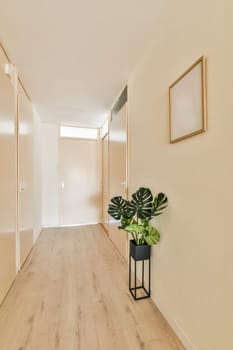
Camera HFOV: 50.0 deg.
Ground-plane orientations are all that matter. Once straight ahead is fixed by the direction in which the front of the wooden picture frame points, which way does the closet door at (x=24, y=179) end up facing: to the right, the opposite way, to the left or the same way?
the opposite way

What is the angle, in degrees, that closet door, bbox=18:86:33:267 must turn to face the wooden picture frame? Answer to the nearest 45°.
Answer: approximately 45° to its right

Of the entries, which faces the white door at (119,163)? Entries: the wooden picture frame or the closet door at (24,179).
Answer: the closet door

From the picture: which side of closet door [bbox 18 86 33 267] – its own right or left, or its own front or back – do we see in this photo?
right

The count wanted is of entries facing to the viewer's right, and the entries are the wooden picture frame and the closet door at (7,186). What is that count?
1

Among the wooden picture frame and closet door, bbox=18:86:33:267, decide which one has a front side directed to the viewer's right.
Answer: the closet door

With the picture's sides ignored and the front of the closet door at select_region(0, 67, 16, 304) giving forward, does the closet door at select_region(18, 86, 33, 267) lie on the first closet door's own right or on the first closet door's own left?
on the first closet door's own left

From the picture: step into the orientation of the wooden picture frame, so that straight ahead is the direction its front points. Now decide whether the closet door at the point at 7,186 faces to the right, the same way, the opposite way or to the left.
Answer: the opposite way

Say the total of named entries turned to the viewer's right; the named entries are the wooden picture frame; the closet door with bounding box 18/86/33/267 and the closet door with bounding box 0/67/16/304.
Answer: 2

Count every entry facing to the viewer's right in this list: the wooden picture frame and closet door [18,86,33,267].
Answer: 1

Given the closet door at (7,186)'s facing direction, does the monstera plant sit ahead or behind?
ahead

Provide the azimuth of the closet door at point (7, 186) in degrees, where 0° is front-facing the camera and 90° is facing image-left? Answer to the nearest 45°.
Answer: approximately 270°

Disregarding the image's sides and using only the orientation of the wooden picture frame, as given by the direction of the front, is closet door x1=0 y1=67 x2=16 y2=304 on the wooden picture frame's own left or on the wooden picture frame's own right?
on the wooden picture frame's own right

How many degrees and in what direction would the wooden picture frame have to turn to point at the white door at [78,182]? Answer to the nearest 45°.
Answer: approximately 90° to its right
